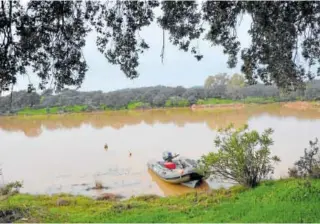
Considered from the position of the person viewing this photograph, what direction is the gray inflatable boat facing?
facing the viewer and to the right of the viewer

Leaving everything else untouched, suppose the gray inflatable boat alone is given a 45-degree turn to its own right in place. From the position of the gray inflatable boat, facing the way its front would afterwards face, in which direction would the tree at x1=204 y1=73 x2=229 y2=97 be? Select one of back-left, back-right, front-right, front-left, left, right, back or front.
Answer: back

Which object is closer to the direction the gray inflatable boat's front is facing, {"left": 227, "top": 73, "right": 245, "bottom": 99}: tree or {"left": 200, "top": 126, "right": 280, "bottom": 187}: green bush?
the green bush

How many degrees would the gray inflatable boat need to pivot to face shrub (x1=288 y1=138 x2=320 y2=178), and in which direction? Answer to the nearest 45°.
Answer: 0° — it already faces it
